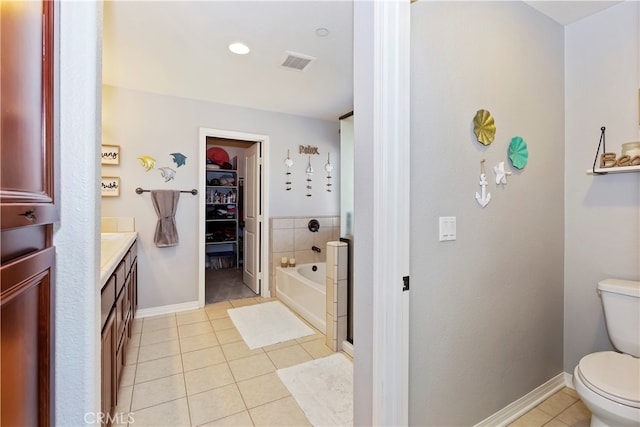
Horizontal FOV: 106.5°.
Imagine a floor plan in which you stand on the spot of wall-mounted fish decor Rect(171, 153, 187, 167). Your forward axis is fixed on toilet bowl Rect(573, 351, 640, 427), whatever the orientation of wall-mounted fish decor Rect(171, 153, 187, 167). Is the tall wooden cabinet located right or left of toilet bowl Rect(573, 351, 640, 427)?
right

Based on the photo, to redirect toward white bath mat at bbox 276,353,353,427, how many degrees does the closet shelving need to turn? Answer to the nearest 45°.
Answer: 0° — it already faces it

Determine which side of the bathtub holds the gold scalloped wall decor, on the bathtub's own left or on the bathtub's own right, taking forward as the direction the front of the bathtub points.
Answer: on the bathtub's own left

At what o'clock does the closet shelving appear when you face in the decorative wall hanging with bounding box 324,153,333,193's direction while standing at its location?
The closet shelving is roughly at 4 o'clock from the decorative wall hanging.

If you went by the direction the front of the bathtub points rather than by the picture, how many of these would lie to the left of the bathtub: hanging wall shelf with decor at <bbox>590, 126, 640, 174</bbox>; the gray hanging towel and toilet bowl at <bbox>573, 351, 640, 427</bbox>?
2

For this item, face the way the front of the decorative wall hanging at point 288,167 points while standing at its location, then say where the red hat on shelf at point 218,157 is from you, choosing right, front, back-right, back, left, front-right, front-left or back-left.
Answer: back-right

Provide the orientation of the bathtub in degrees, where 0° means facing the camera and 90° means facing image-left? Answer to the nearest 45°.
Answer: approximately 45°

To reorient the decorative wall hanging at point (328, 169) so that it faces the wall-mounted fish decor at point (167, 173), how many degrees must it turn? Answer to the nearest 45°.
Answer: approximately 45° to its right

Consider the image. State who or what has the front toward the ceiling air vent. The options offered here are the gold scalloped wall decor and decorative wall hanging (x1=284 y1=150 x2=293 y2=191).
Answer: the decorative wall hanging

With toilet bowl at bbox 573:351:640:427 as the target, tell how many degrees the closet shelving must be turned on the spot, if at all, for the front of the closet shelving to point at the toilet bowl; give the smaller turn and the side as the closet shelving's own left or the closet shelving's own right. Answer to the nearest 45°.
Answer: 0° — it already faces it
